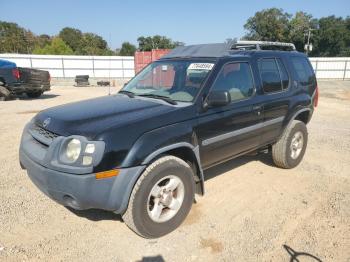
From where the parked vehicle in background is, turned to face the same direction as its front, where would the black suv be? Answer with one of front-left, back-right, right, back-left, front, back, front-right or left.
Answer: back-left

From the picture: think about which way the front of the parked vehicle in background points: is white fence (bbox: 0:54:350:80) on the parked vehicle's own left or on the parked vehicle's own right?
on the parked vehicle's own right

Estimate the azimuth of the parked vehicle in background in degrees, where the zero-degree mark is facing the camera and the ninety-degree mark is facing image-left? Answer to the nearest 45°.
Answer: approximately 135°

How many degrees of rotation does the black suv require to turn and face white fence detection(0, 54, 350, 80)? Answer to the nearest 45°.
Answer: approximately 135° to its right

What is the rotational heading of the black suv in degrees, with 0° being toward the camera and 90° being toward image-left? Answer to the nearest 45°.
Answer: approximately 45°

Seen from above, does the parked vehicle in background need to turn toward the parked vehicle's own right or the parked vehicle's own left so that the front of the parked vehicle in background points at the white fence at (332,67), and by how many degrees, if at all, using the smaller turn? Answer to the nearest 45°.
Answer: approximately 135° to the parked vehicle's own right

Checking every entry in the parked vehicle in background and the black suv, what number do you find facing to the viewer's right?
0

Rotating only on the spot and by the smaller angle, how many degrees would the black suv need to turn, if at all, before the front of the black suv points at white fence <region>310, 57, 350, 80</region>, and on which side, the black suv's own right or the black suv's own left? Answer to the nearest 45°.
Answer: approximately 180°

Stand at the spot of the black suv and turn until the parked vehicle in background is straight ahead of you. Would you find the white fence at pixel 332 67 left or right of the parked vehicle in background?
right

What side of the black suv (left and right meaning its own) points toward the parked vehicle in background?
right
